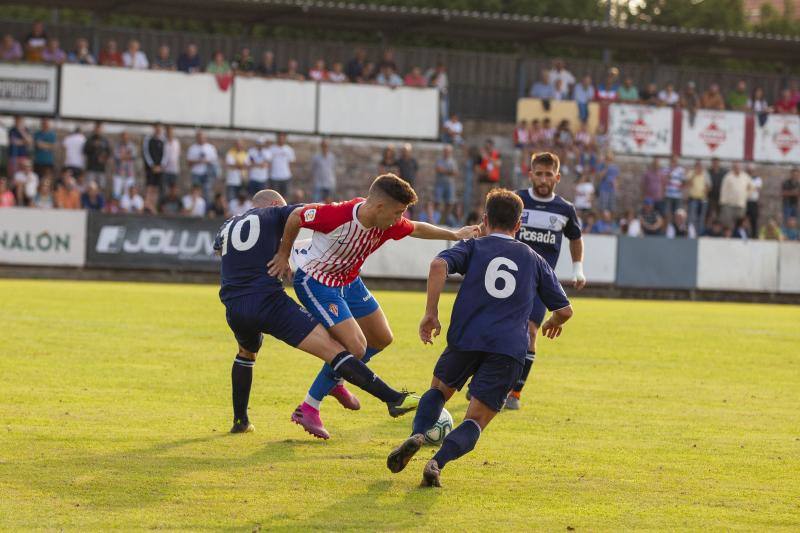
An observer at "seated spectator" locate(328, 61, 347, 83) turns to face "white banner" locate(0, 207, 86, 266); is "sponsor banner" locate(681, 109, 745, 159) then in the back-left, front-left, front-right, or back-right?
back-left

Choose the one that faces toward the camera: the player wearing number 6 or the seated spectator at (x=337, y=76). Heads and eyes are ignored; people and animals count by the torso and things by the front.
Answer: the seated spectator

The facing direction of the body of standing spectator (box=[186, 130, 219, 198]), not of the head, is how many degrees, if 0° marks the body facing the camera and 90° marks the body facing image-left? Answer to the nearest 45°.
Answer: approximately 0°

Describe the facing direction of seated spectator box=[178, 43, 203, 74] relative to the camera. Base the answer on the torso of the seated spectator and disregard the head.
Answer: toward the camera

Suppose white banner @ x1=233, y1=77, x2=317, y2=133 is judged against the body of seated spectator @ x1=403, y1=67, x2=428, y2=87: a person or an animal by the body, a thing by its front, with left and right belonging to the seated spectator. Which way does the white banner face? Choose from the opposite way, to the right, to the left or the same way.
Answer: the same way

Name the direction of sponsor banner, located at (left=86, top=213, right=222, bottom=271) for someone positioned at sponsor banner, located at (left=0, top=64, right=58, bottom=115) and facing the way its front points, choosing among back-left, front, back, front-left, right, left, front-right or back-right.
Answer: front-left

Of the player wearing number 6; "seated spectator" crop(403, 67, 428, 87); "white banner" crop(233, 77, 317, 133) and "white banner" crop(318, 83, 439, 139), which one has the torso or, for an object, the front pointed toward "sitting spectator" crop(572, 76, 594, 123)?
the player wearing number 6

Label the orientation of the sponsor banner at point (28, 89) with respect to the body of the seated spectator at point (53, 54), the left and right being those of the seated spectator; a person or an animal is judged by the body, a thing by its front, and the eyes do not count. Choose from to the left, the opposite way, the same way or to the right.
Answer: the same way

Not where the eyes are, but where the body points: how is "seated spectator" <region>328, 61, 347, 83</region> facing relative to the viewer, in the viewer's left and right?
facing the viewer

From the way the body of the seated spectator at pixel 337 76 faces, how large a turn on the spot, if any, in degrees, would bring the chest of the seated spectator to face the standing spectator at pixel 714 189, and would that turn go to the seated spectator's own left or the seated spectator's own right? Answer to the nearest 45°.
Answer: approximately 90° to the seated spectator's own left

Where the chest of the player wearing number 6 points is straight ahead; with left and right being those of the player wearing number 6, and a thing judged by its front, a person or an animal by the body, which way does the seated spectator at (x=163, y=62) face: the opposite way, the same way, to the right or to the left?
the opposite way

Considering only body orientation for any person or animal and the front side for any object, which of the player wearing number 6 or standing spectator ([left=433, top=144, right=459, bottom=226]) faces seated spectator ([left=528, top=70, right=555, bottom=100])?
the player wearing number 6

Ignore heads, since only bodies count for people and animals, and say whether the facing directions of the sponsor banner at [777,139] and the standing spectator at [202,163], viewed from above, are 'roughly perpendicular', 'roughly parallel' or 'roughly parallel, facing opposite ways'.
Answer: roughly parallel

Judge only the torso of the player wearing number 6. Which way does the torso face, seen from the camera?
away from the camera

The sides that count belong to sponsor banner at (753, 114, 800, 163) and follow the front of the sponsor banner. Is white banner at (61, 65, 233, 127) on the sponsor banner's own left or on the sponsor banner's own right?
on the sponsor banner's own right

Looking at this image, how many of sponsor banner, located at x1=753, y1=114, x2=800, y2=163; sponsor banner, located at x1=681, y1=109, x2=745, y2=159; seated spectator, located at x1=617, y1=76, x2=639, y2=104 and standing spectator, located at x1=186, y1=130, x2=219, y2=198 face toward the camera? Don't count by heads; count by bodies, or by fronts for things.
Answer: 4

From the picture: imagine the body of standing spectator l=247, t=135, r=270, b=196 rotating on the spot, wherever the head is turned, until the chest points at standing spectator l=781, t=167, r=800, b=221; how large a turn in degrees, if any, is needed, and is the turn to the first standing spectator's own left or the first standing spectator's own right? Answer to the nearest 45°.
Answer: approximately 90° to the first standing spectator's own left

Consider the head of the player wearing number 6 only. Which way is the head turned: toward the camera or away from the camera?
away from the camera

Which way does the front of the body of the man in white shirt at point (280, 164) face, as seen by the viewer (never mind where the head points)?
toward the camera

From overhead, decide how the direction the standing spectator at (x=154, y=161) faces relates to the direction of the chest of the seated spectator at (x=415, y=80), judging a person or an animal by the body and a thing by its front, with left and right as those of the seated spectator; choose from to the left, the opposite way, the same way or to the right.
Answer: the same way

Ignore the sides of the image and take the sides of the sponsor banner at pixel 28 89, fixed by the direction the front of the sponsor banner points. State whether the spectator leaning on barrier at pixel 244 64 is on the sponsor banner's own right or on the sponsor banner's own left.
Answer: on the sponsor banner's own left

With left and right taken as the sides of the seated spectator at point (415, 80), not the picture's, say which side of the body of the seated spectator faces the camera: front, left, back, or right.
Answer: front

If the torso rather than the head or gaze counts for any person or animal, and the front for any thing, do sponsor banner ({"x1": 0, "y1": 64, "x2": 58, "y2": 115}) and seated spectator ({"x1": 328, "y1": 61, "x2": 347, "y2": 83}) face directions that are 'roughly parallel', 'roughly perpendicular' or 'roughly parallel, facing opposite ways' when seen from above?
roughly parallel
